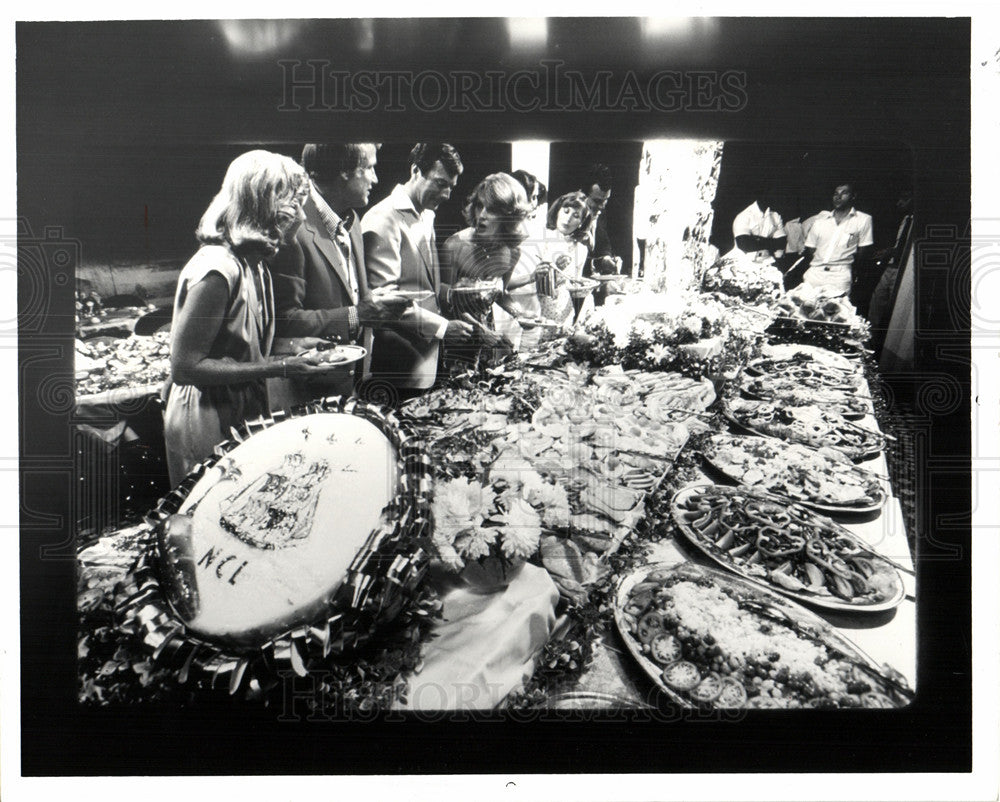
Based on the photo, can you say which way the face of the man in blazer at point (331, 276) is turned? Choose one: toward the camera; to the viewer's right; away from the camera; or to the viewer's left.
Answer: to the viewer's right

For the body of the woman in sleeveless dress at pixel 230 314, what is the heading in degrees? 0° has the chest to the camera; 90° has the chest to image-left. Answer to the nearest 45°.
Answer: approximately 270°

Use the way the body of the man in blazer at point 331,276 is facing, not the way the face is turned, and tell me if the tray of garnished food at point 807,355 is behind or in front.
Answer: in front

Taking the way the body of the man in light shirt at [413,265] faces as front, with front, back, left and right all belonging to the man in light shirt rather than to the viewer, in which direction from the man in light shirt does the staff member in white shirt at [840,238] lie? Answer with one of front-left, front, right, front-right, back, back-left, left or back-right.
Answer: front-left

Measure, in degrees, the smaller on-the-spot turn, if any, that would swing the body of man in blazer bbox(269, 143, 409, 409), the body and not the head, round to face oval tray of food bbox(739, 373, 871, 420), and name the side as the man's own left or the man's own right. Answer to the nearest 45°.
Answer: approximately 45° to the man's own left

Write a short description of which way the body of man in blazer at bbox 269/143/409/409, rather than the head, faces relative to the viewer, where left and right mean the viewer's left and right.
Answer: facing the viewer and to the right of the viewer

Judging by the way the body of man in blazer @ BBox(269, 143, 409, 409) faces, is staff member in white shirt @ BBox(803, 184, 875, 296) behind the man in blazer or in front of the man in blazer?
in front
